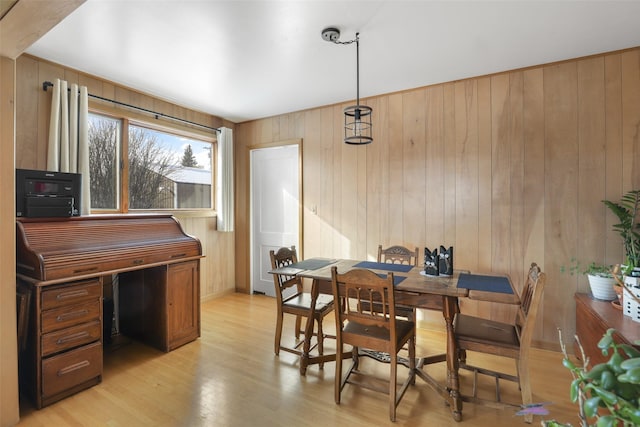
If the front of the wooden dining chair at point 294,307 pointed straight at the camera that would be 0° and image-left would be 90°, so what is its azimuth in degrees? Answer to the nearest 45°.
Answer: approximately 315°

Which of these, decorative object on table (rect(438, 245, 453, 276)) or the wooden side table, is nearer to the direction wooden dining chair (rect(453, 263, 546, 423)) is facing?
the decorative object on table

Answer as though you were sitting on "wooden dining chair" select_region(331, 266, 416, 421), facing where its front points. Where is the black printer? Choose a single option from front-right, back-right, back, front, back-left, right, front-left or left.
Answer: back-left

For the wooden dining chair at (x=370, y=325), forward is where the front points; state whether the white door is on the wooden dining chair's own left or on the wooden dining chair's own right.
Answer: on the wooden dining chair's own left

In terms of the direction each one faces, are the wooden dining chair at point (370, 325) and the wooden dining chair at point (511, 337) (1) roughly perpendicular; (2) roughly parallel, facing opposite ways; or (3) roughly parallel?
roughly perpendicular

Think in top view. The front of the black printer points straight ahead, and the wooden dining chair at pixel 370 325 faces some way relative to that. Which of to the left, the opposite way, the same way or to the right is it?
to the left

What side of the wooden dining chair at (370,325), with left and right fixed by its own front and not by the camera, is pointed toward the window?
left

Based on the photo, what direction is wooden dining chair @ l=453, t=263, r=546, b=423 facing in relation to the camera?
to the viewer's left

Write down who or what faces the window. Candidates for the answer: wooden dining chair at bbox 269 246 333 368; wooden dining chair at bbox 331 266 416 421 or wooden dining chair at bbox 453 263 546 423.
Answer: wooden dining chair at bbox 453 263 546 423

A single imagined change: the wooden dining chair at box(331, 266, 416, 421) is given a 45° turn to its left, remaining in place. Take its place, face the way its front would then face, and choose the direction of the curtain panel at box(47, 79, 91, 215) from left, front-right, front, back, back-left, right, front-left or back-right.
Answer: left

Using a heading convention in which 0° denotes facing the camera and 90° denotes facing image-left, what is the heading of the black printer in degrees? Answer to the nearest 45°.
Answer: approximately 0°

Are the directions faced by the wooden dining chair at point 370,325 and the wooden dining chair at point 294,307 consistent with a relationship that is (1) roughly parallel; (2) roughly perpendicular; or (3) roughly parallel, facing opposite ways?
roughly perpendicular
